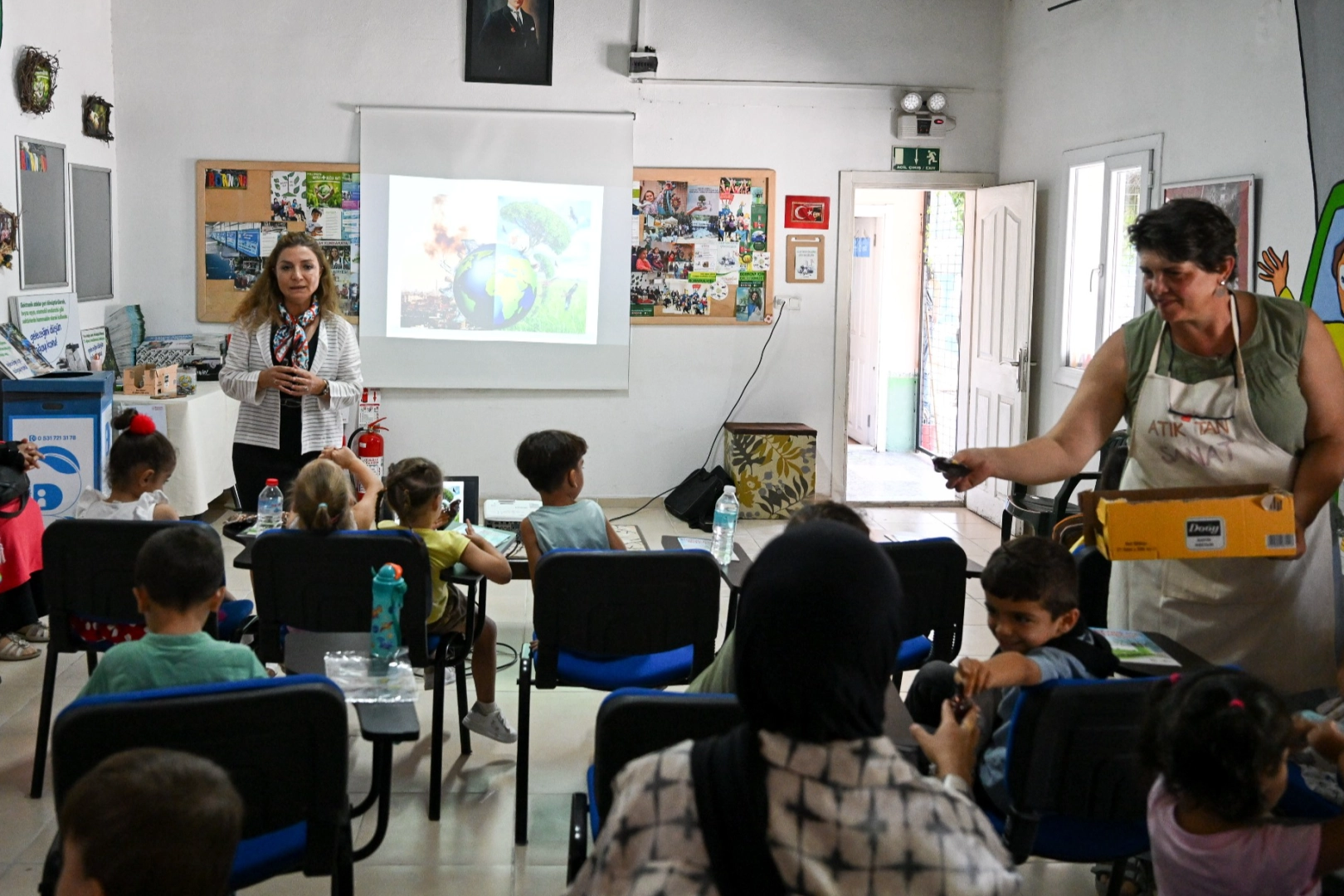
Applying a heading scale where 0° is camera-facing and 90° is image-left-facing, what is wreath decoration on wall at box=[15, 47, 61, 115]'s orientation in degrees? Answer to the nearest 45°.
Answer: approximately 315°

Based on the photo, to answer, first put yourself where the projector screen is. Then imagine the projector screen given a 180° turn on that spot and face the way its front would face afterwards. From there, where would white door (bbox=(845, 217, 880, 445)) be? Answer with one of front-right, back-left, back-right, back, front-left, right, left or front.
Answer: front-right

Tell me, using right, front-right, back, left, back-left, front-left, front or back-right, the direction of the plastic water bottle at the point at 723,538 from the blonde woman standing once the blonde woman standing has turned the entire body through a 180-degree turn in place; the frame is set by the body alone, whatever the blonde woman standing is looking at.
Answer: back-right

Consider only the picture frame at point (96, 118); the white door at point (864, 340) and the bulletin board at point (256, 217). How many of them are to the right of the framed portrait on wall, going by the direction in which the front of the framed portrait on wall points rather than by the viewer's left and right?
2

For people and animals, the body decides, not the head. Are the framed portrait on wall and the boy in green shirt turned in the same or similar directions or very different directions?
very different directions

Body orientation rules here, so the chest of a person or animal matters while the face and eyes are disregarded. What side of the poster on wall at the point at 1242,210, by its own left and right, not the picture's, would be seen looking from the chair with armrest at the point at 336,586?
front

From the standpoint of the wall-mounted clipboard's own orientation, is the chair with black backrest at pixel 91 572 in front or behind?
in front

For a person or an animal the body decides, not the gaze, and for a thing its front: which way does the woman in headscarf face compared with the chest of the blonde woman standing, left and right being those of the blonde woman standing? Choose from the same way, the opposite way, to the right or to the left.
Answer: the opposite way

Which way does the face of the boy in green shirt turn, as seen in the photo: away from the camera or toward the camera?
away from the camera

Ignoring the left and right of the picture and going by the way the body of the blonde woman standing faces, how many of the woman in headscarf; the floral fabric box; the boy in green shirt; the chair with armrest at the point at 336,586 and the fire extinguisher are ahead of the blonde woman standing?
3

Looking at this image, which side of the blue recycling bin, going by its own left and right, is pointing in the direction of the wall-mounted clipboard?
left
